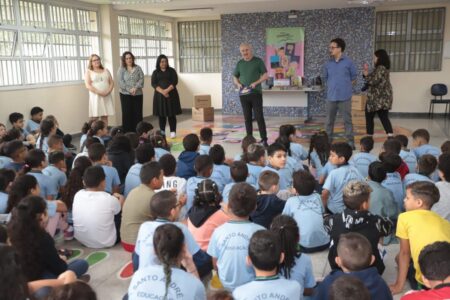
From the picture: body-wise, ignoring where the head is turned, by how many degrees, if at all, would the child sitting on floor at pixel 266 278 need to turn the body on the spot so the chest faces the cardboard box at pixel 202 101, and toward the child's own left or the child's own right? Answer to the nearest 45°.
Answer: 0° — they already face it

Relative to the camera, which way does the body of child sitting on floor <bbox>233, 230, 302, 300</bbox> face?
away from the camera

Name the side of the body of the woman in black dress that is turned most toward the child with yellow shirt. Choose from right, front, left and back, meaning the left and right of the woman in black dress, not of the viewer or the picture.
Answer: front

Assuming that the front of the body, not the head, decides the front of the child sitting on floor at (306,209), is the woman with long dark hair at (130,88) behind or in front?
in front

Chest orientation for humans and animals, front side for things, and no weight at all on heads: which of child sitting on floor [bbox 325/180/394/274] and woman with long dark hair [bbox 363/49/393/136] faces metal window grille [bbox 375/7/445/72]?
the child sitting on floor

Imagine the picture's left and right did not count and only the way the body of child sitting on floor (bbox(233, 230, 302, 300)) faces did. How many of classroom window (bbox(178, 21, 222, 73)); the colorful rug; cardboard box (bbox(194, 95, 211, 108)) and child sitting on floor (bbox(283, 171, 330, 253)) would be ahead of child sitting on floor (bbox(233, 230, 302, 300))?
4

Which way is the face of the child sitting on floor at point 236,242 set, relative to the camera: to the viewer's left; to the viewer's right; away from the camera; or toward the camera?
away from the camera

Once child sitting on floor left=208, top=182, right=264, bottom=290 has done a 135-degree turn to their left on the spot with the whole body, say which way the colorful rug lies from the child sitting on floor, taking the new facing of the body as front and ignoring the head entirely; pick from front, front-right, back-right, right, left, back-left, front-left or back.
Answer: back-right

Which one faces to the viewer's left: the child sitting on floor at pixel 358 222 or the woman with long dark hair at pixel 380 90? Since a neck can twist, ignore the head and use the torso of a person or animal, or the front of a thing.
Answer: the woman with long dark hair

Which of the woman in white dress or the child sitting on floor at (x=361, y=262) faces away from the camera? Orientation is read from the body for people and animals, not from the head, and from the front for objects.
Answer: the child sitting on floor

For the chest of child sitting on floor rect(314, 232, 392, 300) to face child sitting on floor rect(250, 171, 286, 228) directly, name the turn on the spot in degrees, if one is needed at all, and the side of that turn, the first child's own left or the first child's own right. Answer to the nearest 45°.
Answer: approximately 45° to the first child's own left

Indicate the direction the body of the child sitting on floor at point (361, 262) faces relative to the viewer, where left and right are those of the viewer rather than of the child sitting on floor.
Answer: facing away from the viewer

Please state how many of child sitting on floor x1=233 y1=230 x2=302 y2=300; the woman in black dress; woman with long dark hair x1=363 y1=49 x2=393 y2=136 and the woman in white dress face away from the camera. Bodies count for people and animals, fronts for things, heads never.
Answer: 1

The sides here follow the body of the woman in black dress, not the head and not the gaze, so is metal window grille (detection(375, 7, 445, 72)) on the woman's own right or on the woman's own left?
on the woman's own left

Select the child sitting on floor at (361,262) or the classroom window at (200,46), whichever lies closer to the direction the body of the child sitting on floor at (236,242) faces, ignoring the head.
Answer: the classroom window

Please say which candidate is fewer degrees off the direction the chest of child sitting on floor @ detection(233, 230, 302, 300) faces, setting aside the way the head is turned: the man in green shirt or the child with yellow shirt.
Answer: the man in green shirt

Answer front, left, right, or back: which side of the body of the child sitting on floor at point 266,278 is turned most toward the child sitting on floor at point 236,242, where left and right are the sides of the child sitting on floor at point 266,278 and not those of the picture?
front

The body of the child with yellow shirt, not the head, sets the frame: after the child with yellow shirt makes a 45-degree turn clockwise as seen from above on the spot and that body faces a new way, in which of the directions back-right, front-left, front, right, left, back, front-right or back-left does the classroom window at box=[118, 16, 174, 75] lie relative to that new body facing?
front-left
